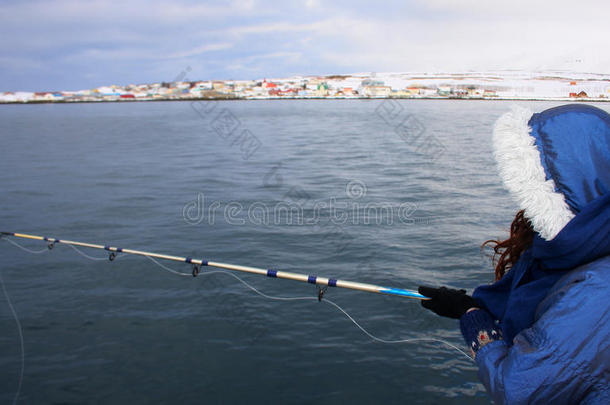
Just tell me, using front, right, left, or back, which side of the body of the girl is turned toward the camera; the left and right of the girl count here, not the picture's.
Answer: left

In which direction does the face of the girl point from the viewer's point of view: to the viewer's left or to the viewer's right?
to the viewer's left
